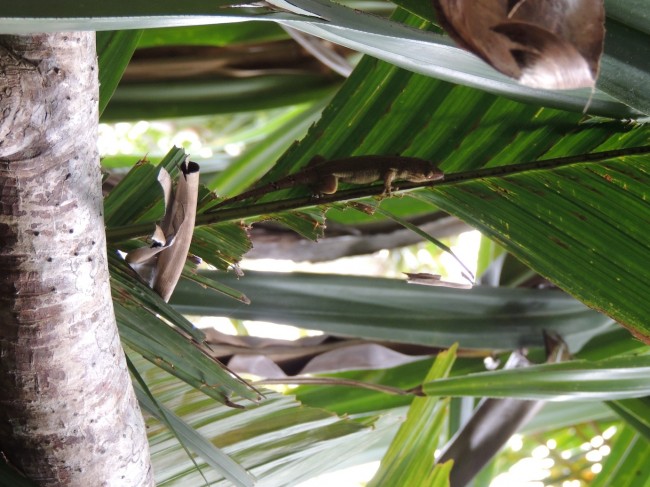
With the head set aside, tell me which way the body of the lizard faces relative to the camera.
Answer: to the viewer's right
